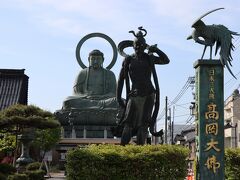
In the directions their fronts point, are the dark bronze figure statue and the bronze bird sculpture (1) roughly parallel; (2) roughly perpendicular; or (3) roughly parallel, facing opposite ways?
roughly perpendicular

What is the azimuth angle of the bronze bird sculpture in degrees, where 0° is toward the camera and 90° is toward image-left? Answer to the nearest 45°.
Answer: approximately 90°

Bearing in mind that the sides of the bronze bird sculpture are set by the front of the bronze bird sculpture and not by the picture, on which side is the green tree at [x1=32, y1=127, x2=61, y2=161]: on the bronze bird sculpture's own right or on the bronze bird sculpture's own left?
on the bronze bird sculpture's own right

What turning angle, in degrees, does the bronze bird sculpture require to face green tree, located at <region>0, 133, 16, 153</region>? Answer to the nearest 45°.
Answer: approximately 45° to its right

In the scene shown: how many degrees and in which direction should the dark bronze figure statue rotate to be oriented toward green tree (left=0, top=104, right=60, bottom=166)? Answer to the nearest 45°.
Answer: approximately 135° to its right

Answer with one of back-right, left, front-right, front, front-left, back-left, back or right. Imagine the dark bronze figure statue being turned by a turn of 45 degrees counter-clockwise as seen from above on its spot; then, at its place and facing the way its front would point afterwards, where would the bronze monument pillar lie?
front

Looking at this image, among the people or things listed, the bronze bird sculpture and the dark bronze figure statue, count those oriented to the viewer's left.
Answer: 1

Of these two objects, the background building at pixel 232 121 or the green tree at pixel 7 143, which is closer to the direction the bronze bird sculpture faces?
the green tree

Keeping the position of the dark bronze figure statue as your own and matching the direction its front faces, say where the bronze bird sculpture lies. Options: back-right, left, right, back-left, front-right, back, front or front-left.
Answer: front-left

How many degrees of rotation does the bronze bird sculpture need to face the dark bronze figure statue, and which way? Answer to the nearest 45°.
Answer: approximately 45° to its right

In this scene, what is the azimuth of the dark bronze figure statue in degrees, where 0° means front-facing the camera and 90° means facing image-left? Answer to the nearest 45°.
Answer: approximately 0°
